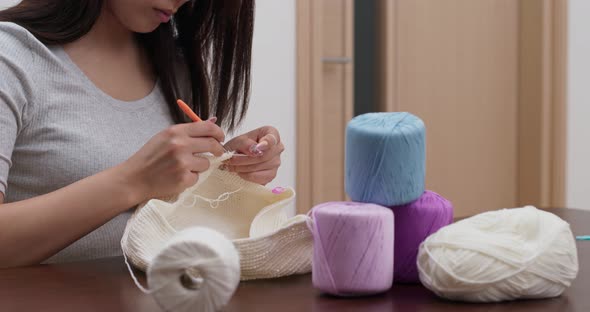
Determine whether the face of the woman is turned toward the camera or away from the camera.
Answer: toward the camera

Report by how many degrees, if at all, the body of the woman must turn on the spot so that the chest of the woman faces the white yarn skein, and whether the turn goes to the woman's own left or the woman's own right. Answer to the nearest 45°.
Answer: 0° — they already face it

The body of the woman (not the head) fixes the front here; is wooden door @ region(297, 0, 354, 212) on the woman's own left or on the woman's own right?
on the woman's own left

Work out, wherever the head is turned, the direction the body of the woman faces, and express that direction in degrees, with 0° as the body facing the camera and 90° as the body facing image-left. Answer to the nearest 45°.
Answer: approximately 315°

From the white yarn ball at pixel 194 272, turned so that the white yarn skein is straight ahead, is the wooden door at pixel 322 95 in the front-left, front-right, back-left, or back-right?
front-left

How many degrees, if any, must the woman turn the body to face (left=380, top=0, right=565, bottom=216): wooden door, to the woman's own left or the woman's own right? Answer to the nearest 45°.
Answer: approximately 90° to the woman's own left

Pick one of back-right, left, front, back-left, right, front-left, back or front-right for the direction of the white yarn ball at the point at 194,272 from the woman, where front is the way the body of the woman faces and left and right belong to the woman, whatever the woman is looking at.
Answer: front-right
